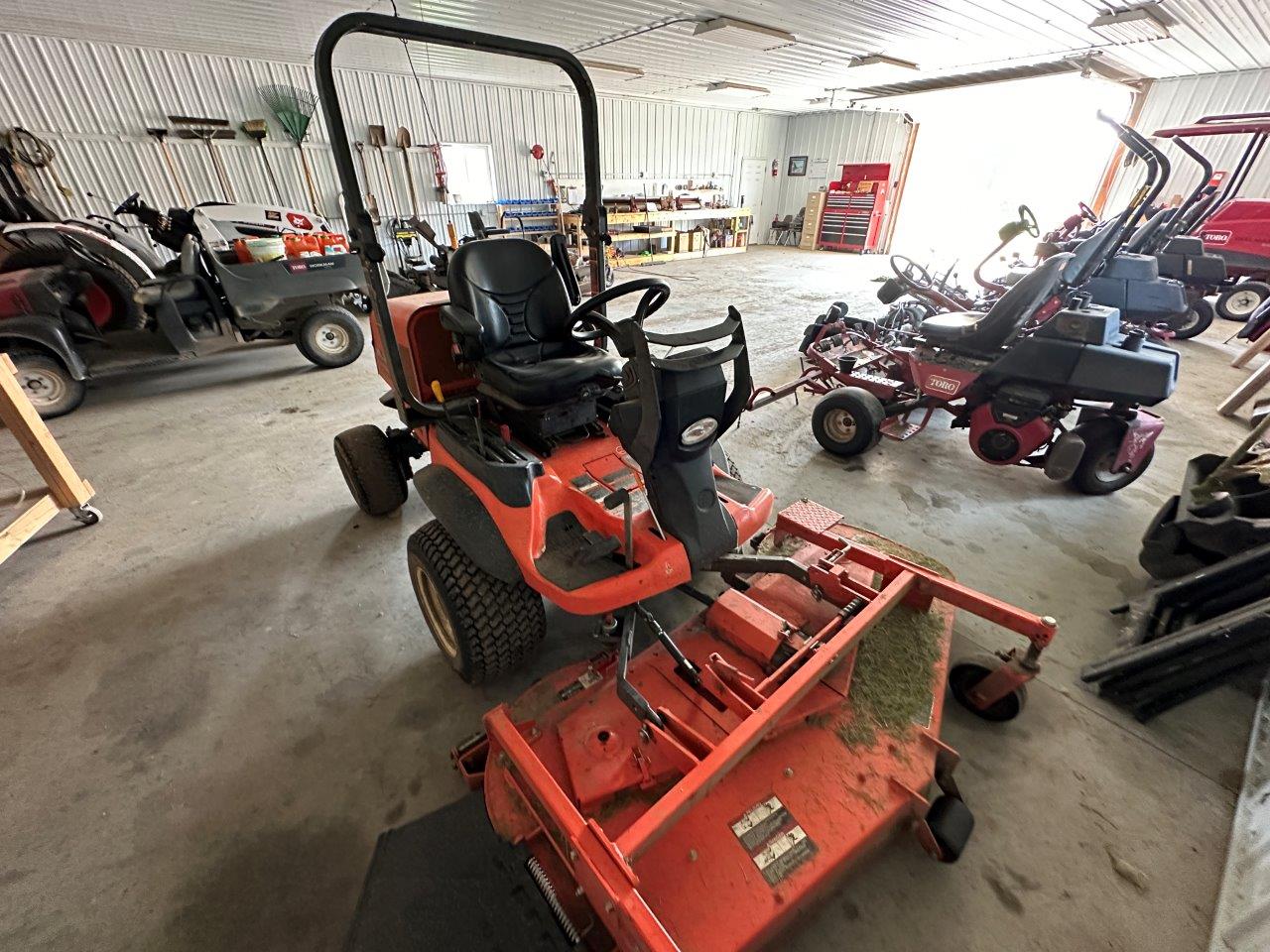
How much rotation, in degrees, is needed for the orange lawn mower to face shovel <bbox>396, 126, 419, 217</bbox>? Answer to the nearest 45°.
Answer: approximately 180°

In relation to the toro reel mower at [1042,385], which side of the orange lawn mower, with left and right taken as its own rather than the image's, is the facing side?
left

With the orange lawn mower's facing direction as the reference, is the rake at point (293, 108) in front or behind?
behind

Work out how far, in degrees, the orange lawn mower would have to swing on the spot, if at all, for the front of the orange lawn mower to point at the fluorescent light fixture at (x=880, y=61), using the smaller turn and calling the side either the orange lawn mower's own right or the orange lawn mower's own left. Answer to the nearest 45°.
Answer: approximately 135° to the orange lawn mower's own left

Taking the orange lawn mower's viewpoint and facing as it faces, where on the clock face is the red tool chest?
The red tool chest is roughly at 8 o'clock from the orange lawn mower.

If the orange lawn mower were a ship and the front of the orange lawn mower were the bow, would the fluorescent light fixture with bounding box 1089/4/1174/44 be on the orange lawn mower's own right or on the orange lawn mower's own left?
on the orange lawn mower's own left

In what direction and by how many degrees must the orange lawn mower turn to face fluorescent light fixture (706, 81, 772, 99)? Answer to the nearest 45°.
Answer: approximately 135° to its left

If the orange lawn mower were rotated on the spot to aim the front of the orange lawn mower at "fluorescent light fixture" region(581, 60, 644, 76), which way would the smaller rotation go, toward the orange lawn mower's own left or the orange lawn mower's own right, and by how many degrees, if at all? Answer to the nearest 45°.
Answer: approximately 135° to the orange lawn mower's own left

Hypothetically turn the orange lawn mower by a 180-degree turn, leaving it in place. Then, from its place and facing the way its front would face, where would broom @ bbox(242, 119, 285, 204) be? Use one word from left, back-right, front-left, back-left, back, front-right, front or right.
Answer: front

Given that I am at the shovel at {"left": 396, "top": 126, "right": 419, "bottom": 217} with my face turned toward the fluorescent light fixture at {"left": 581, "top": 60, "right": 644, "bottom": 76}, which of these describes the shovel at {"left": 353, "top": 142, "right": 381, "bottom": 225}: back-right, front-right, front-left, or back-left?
back-right

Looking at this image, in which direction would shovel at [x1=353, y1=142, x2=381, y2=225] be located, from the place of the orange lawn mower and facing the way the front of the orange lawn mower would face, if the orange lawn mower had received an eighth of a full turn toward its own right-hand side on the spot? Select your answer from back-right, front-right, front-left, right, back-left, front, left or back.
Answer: back-right

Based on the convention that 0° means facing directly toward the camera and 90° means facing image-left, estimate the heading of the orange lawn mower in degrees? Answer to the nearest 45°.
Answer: approximately 315°

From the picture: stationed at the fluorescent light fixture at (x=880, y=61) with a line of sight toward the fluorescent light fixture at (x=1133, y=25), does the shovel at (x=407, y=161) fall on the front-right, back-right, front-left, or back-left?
back-right

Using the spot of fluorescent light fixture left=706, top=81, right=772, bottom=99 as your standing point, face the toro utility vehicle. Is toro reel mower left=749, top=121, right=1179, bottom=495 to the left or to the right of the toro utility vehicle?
left
